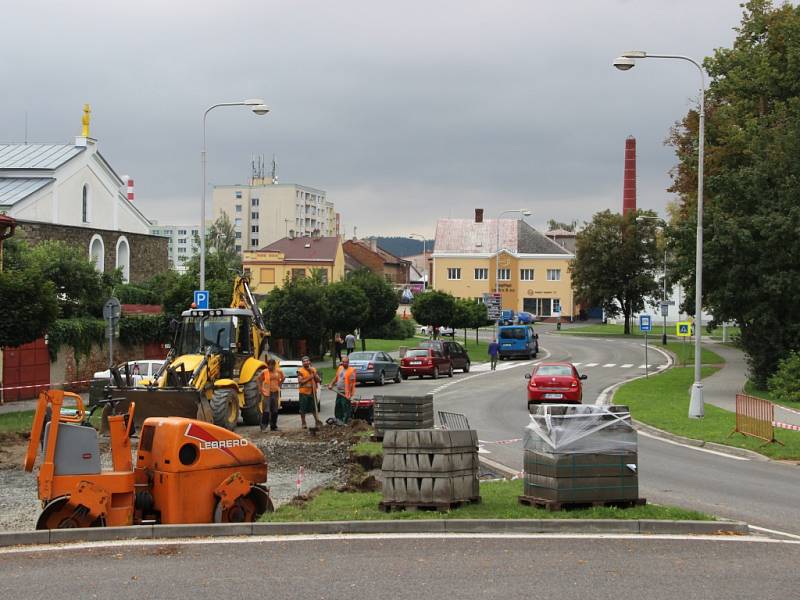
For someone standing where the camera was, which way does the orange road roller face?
facing to the right of the viewer

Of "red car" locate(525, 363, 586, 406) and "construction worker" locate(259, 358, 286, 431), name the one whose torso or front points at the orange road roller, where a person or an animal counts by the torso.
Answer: the construction worker

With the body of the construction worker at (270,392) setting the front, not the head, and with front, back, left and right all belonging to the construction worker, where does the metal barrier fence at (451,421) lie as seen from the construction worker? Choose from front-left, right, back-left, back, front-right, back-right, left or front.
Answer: front-left

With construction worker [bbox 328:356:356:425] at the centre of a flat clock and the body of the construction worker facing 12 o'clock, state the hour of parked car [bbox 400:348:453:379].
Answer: The parked car is roughly at 5 o'clock from the construction worker.

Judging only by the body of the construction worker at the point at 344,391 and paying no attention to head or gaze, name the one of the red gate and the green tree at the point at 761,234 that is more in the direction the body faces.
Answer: the red gate

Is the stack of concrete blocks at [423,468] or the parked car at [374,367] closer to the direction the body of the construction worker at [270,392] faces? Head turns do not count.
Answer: the stack of concrete blocks
